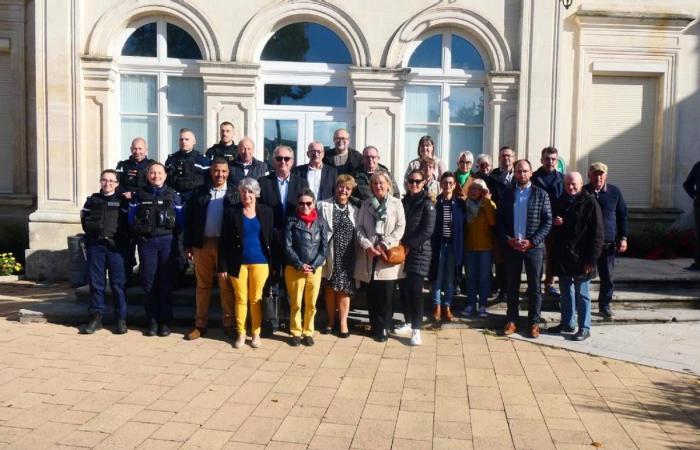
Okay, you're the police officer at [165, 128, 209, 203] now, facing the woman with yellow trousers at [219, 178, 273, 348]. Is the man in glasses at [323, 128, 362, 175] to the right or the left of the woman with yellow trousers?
left

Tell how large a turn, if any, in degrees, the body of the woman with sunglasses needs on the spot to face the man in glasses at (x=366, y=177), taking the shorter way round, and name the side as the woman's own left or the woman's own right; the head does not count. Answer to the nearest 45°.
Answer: approximately 90° to the woman's own right

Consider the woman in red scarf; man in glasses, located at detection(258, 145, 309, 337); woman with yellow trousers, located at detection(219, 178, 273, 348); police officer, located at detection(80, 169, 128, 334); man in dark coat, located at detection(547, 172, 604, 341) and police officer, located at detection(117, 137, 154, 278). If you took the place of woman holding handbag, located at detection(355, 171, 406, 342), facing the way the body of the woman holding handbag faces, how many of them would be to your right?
5

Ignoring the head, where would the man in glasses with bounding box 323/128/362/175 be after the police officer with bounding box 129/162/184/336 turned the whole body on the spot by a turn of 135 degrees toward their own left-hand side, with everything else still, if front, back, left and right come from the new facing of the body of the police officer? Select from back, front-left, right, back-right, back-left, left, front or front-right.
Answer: front-right

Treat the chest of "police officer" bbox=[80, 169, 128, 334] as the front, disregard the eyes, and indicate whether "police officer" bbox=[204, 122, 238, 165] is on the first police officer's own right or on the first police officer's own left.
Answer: on the first police officer's own left

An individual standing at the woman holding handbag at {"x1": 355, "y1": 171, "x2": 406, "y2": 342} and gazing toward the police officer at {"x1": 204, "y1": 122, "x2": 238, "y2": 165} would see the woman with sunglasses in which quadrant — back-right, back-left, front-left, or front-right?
back-right

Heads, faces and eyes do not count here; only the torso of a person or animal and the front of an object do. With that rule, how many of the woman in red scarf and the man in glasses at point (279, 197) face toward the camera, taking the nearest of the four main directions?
2
